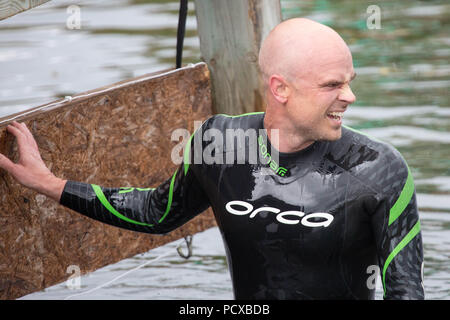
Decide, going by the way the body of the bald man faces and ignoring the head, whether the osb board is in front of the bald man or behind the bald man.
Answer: behind

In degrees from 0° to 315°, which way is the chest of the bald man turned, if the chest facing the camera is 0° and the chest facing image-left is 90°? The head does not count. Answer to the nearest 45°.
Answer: approximately 0°

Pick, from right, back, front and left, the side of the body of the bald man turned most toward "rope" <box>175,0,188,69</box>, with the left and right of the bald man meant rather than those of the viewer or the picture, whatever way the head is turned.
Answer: back

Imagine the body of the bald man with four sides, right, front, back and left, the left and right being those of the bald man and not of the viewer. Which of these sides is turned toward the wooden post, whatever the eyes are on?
back

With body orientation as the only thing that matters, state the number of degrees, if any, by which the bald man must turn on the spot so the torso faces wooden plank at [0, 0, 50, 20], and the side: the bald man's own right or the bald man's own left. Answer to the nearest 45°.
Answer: approximately 90° to the bald man's own right
